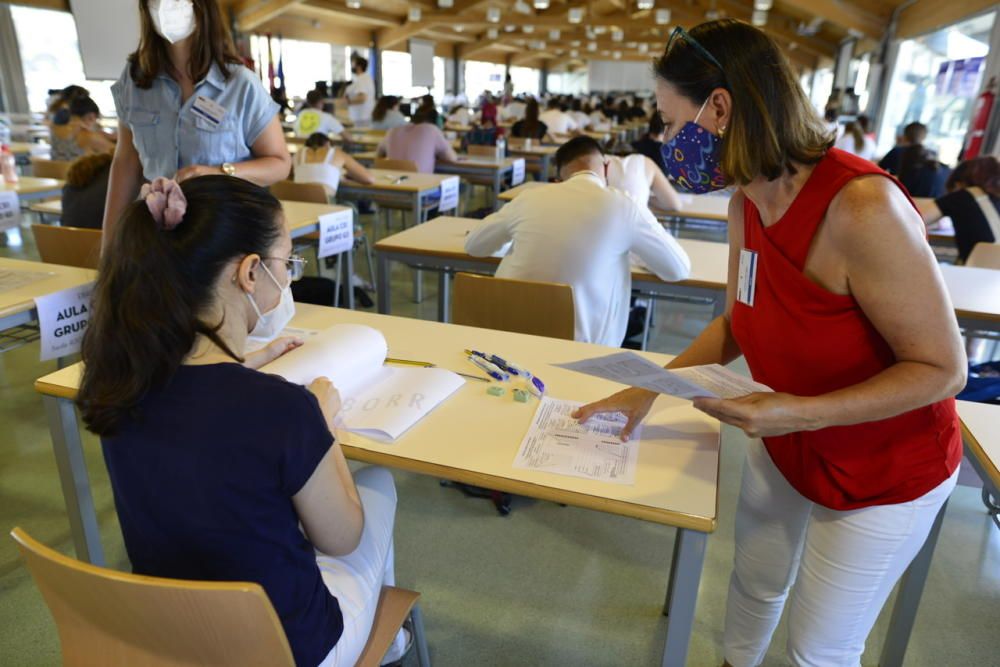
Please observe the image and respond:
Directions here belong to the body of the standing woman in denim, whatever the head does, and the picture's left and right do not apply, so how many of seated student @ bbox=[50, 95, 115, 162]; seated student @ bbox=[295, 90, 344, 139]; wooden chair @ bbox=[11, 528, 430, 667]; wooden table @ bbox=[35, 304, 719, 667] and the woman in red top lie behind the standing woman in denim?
2

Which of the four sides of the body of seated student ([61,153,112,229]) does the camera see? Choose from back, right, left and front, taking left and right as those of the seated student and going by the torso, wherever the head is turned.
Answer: back

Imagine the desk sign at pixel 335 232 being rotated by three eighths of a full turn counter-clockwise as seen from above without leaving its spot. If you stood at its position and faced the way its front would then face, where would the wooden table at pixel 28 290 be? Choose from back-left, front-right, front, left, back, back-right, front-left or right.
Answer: back-left

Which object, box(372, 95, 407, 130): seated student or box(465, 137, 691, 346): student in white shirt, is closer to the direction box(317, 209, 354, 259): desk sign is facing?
the student in white shirt

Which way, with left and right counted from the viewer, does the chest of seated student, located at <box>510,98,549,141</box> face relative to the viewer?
facing away from the viewer

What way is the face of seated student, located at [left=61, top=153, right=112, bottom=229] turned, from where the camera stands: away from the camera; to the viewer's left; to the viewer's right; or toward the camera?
away from the camera

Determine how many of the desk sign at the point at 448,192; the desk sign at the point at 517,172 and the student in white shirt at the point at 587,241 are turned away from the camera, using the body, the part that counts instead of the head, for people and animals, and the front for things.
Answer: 1

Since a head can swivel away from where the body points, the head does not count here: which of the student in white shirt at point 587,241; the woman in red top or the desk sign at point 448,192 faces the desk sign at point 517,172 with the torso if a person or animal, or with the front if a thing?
the student in white shirt

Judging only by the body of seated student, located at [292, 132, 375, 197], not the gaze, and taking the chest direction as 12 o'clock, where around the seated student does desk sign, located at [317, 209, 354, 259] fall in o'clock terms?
The desk sign is roughly at 6 o'clock from the seated student.

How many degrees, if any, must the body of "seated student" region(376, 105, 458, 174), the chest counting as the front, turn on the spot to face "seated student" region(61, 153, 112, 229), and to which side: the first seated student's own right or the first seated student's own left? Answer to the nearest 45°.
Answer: approximately 135° to the first seated student's own left

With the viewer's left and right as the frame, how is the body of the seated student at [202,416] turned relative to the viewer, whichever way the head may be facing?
facing away from the viewer and to the right of the viewer

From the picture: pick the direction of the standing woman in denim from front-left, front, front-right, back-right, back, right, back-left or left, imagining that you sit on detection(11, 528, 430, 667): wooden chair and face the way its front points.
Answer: front-left

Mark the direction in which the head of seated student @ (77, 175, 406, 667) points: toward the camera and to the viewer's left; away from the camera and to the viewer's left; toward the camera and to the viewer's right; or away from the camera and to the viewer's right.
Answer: away from the camera and to the viewer's right

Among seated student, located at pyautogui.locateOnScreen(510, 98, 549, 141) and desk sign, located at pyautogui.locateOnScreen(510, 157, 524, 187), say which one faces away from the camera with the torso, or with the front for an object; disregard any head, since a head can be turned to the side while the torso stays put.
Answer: the seated student

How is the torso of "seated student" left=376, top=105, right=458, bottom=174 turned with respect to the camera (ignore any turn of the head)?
away from the camera
